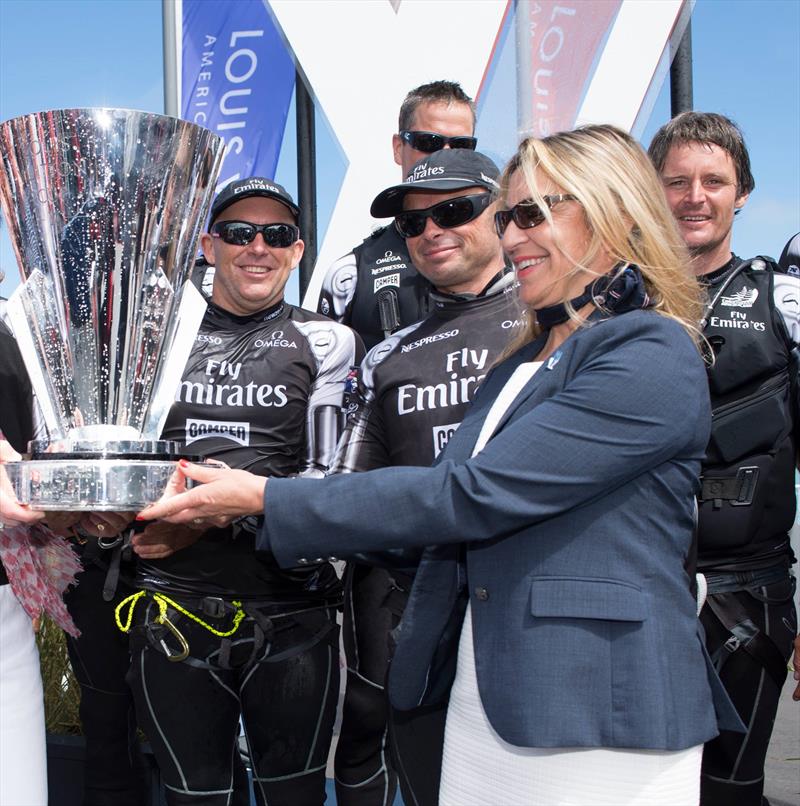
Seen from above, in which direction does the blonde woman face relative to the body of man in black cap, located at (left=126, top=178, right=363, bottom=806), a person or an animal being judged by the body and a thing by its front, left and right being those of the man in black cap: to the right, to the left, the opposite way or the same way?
to the right

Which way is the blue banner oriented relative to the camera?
toward the camera

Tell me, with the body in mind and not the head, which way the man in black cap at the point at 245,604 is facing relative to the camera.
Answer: toward the camera

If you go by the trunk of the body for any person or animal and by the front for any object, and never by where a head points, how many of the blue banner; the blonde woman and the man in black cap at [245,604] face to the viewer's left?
1

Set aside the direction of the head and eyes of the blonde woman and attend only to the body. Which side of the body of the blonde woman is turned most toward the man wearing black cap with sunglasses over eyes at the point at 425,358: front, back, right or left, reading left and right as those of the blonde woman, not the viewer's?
right

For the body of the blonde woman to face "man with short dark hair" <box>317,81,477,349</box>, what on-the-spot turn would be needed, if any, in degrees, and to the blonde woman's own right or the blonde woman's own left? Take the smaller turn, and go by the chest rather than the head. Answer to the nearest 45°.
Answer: approximately 90° to the blonde woman's own right

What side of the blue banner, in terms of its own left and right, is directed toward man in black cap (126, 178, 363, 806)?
front

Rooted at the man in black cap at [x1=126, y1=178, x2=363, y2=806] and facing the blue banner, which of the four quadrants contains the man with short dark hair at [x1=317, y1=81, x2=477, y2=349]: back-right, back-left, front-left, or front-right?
front-right

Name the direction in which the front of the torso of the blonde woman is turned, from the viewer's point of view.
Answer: to the viewer's left

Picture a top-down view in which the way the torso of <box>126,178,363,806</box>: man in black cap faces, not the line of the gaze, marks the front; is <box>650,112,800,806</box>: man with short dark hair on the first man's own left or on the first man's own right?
on the first man's own left

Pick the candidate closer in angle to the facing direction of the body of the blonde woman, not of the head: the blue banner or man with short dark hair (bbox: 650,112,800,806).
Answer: the blue banner
